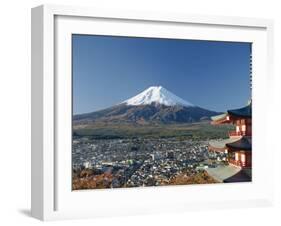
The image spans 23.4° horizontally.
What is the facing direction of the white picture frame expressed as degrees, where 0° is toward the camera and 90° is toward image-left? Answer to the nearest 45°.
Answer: approximately 315°
